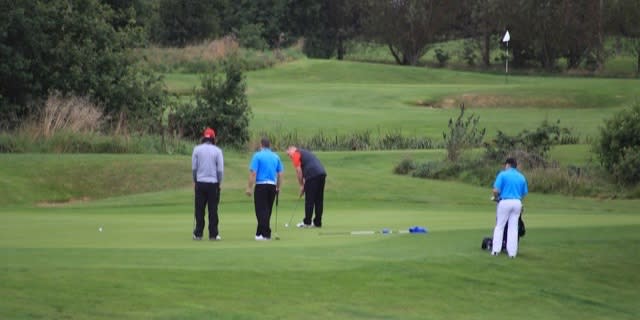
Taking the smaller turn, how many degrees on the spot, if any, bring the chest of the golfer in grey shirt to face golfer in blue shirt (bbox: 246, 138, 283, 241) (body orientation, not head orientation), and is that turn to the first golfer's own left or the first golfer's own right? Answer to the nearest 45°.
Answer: approximately 90° to the first golfer's own right

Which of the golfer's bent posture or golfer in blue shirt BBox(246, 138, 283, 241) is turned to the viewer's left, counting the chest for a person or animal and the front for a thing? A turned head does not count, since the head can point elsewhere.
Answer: the golfer's bent posture

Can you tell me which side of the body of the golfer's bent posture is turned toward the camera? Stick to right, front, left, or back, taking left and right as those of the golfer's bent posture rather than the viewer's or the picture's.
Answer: left

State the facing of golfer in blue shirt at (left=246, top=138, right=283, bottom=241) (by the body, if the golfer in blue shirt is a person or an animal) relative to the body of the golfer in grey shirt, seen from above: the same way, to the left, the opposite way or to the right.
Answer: the same way

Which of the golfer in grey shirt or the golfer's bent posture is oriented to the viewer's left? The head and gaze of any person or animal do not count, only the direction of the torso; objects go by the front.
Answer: the golfer's bent posture

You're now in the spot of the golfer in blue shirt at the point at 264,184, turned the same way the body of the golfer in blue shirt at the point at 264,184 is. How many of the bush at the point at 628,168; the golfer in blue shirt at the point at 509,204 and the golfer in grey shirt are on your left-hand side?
1

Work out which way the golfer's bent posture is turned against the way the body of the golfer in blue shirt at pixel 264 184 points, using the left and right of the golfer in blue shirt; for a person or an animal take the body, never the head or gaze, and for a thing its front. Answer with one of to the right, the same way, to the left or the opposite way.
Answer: to the left

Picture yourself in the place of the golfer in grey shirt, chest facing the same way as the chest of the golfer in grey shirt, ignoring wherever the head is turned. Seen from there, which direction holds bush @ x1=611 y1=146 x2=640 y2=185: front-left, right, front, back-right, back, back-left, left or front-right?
front-right

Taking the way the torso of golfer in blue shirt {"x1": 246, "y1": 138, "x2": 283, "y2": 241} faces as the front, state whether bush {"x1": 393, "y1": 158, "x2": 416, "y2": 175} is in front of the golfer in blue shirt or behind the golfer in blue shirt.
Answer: in front

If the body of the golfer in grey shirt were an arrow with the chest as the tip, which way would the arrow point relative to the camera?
away from the camera

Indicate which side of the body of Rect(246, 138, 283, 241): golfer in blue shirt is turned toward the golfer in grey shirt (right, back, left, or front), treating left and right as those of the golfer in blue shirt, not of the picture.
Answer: left

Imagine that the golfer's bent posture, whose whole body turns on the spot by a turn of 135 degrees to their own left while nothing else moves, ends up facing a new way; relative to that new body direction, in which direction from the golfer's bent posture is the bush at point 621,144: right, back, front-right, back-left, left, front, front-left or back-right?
left

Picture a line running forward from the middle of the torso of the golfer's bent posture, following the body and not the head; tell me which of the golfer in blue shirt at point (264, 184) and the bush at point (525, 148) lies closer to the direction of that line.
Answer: the golfer in blue shirt

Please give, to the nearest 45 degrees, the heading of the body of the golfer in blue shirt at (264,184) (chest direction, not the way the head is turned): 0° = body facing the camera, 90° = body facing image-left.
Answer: approximately 180°

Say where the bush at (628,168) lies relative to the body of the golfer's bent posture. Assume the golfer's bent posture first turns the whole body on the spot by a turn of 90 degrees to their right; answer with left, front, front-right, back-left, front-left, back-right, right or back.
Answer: front-right

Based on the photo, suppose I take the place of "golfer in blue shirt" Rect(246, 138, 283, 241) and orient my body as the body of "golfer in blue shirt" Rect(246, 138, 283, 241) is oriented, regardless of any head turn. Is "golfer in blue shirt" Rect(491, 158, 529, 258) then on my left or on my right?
on my right

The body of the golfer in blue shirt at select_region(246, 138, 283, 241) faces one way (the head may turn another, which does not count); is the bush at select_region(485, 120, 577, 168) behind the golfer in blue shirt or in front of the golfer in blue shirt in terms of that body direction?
in front

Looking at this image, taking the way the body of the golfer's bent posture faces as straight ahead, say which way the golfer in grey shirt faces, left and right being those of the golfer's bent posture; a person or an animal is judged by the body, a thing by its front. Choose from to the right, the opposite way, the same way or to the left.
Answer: to the right

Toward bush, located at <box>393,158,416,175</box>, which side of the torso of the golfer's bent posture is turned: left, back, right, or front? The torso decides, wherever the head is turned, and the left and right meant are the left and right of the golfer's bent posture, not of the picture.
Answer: right
